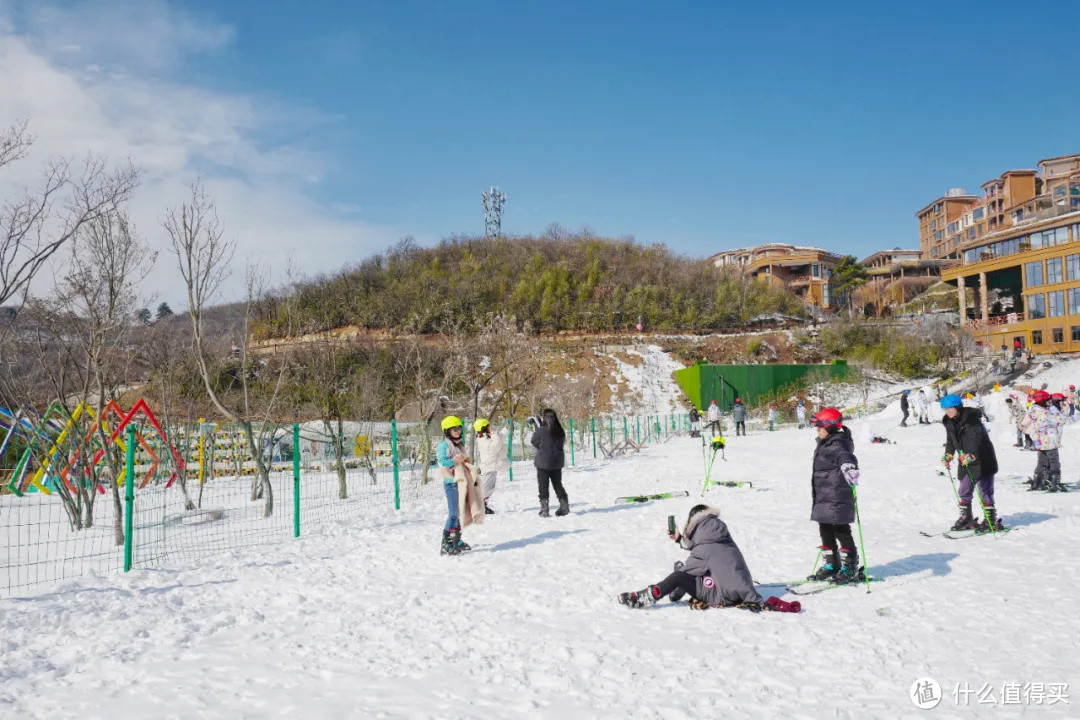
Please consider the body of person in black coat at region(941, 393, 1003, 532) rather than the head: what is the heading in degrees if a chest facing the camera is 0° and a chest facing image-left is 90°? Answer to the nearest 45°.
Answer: approximately 45°

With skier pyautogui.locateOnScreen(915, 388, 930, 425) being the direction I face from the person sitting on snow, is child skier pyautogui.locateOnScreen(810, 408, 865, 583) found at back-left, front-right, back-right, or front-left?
front-right

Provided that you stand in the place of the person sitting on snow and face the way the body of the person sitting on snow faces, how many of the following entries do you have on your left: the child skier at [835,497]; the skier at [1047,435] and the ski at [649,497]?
0

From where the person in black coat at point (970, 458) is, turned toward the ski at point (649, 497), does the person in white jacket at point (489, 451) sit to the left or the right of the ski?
left

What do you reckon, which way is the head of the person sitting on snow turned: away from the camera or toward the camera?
away from the camera

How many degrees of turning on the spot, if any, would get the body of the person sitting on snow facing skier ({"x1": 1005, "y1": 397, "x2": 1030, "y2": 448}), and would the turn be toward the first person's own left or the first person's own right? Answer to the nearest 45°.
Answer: approximately 135° to the first person's own right

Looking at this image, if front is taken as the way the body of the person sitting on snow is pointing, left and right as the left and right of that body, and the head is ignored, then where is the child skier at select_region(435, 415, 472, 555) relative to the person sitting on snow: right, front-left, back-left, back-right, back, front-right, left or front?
front-right

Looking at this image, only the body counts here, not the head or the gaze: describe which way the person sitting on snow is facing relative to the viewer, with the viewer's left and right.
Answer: facing to the left of the viewer

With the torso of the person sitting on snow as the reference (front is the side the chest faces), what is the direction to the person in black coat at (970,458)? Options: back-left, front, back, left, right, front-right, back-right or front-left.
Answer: back-right

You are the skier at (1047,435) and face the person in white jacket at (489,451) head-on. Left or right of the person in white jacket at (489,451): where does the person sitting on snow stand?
left

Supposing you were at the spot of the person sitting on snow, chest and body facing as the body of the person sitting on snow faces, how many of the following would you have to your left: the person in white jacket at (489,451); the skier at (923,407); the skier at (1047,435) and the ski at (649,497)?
0

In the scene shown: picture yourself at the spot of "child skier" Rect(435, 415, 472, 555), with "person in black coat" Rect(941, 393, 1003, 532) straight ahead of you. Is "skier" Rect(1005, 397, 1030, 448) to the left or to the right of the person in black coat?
left

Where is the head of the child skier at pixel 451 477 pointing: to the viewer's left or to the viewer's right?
to the viewer's right

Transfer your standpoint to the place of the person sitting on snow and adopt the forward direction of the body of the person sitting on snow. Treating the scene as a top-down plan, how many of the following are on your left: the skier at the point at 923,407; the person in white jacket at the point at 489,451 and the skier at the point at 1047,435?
0

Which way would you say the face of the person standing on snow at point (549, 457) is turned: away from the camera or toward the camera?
away from the camera
